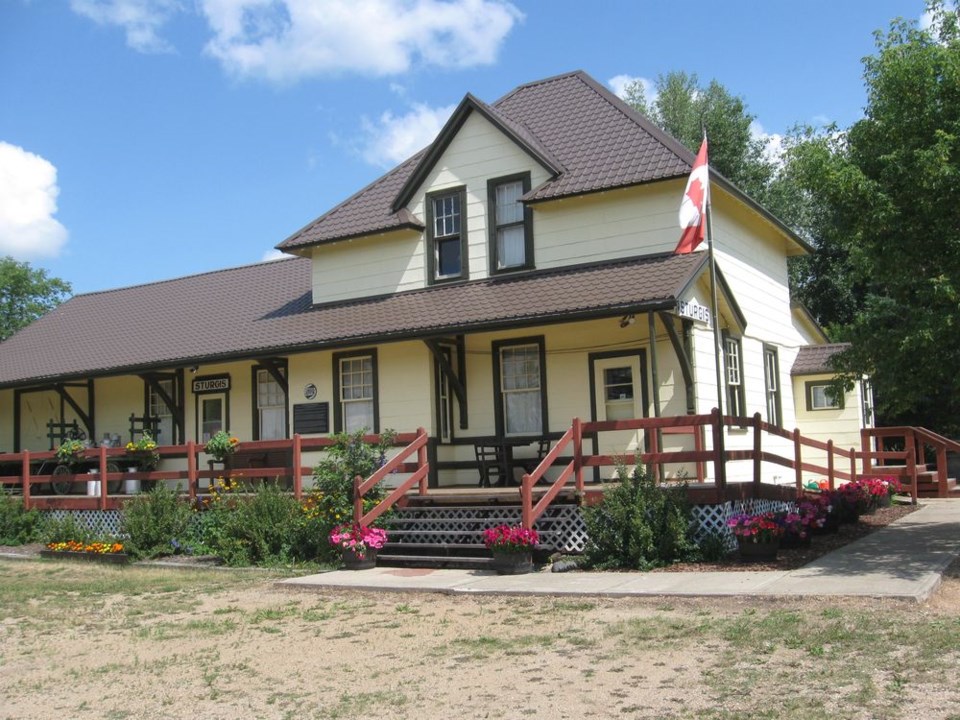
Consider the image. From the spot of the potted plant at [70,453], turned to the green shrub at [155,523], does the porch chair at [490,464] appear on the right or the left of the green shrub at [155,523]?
left

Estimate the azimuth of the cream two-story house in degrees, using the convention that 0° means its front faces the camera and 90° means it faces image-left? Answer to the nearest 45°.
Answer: approximately 45°

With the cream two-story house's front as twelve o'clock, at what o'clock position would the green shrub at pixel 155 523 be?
The green shrub is roughly at 1 o'clock from the cream two-story house.

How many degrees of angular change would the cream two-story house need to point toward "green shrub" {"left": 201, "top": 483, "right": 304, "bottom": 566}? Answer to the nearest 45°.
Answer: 0° — it already faces it

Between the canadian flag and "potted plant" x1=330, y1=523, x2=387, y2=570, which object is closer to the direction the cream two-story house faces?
the potted plant

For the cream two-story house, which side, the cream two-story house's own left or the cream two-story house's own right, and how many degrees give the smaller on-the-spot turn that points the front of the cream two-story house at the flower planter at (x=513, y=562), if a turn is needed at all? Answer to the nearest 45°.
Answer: approximately 45° to the cream two-story house's own left

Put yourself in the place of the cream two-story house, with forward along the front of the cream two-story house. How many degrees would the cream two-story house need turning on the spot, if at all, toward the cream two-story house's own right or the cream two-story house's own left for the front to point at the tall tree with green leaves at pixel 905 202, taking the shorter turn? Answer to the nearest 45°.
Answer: approximately 90° to the cream two-story house's own left
